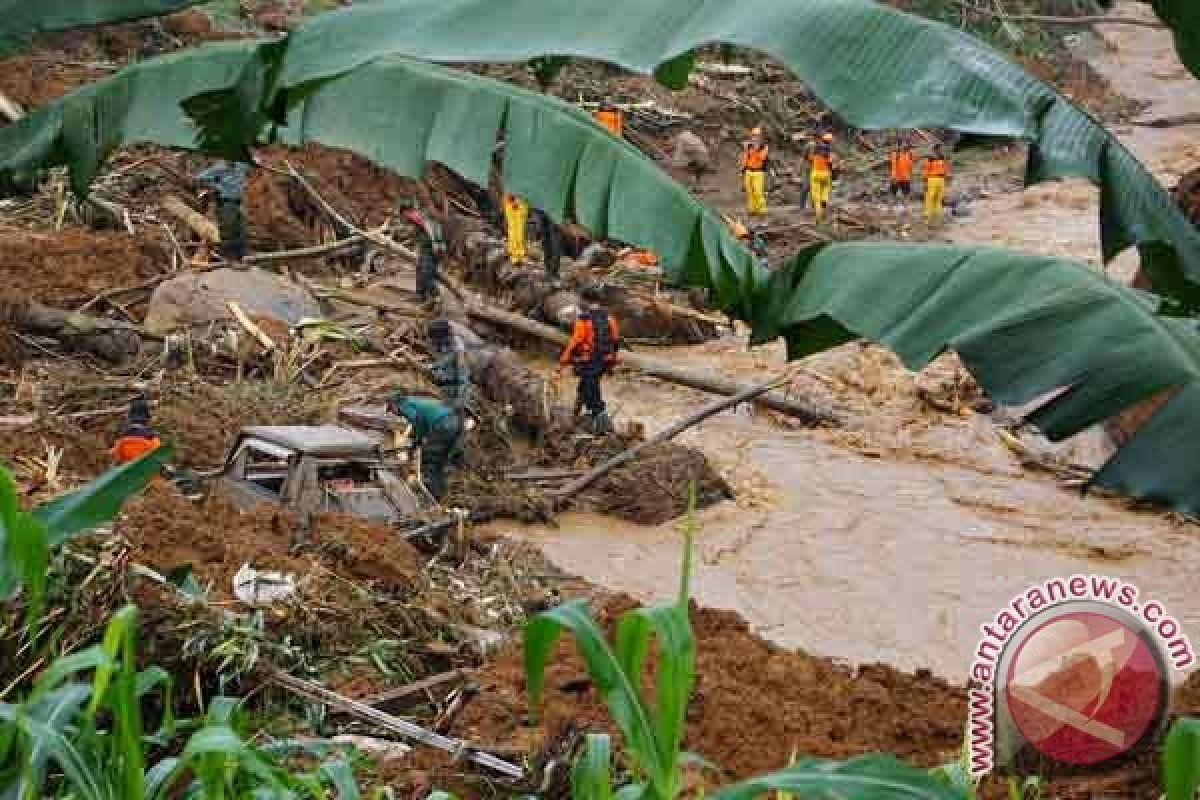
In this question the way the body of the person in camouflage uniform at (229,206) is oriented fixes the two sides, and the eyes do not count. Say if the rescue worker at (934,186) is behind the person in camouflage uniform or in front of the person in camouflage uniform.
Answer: behind

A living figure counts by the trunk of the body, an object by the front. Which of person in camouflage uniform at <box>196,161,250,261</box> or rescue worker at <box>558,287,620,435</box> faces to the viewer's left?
the person in camouflage uniform

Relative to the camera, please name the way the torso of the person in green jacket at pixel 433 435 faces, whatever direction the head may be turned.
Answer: to the viewer's left

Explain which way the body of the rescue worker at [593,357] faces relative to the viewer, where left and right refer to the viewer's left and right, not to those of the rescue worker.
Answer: facing away from the viewer

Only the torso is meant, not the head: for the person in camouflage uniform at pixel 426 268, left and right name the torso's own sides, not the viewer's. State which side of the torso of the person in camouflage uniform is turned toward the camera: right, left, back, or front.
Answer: left

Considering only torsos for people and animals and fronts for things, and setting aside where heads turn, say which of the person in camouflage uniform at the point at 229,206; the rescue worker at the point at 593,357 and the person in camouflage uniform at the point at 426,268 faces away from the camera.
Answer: the rescue worker

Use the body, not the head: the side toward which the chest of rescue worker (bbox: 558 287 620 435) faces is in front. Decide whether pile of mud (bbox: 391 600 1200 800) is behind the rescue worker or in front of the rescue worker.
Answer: behind

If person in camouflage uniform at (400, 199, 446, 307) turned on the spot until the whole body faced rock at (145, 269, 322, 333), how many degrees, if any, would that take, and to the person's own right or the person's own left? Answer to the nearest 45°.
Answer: approximately 45° to the person's own left

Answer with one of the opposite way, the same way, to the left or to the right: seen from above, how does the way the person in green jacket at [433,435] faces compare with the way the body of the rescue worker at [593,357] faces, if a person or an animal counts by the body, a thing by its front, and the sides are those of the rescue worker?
to the left

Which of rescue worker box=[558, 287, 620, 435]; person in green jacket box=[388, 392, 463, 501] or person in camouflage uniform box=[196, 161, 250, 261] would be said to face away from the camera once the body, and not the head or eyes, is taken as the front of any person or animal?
the rescue worker

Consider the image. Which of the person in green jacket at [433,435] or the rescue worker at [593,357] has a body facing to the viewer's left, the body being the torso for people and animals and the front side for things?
the person in green jacket

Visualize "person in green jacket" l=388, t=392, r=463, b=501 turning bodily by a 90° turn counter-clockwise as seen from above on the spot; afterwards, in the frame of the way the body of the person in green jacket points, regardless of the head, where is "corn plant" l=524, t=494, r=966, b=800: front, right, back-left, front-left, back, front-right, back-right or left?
front
